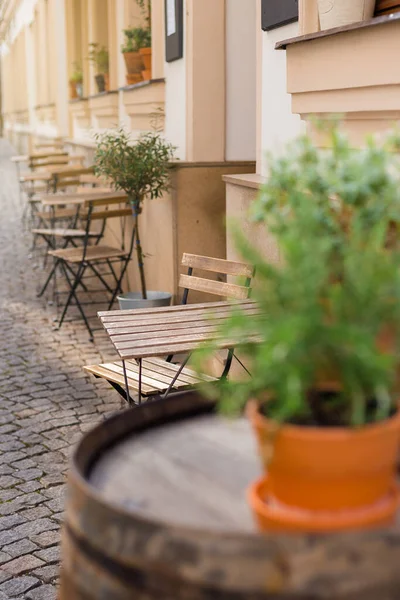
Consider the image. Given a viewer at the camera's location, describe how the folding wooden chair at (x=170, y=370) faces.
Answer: facing the viewer and to the left of the viewer

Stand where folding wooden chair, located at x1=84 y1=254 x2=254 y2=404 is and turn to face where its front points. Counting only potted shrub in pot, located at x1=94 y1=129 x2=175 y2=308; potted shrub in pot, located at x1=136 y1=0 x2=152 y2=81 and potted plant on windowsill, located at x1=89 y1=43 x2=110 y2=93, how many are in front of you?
0

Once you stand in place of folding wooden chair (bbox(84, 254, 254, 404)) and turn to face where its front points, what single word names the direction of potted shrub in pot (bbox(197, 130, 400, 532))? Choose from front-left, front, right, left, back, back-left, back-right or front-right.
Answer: front-left

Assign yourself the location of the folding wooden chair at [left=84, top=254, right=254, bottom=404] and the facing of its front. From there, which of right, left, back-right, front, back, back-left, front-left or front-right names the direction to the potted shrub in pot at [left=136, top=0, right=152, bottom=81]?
back-right

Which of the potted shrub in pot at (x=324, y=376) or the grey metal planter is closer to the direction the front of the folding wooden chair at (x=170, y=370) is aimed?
the potted shrub in pot

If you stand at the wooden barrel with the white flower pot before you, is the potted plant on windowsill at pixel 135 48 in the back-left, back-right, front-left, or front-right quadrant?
front-left

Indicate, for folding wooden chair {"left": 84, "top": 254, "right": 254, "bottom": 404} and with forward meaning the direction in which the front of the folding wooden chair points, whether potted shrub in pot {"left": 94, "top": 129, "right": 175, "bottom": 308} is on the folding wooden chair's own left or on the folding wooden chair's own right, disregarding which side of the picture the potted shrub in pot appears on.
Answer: on the folding wooden chair's own right

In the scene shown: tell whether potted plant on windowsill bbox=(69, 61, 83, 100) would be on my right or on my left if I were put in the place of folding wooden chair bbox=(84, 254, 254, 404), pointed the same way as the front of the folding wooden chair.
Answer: on my right

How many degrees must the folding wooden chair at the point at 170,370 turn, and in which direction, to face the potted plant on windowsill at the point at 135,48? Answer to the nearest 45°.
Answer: approximately 135° to its right

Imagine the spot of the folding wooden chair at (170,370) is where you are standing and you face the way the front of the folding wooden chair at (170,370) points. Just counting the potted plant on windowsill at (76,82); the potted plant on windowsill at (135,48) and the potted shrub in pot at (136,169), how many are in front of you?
0

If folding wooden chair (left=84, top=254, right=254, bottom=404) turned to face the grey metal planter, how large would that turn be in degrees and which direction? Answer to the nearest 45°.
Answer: approximately 135° to its right
